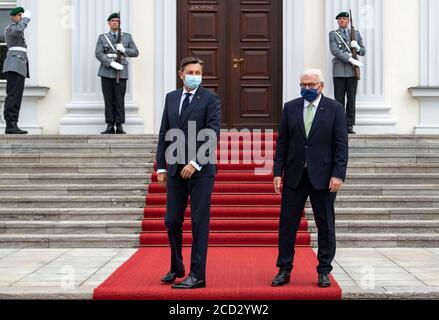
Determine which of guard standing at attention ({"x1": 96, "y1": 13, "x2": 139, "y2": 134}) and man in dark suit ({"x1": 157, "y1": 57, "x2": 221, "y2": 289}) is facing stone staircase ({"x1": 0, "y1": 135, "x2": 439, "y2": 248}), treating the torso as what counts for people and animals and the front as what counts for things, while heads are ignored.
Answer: the guard standing at attention

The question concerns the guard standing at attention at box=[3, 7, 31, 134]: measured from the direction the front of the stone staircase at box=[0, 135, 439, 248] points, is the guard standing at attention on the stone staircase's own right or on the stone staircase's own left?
on the stone staircase's own right

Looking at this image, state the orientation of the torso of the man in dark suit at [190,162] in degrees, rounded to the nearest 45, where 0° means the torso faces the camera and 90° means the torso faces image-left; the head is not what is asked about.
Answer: approximately 45°

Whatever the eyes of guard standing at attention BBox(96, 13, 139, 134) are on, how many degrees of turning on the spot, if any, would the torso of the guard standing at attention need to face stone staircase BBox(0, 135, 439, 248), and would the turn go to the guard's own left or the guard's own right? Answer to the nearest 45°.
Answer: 0° — they already face it

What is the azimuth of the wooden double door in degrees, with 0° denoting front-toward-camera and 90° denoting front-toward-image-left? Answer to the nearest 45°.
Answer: approximately 0°

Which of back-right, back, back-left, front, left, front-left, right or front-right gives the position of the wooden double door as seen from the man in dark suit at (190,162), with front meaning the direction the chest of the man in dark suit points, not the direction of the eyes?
back-right
